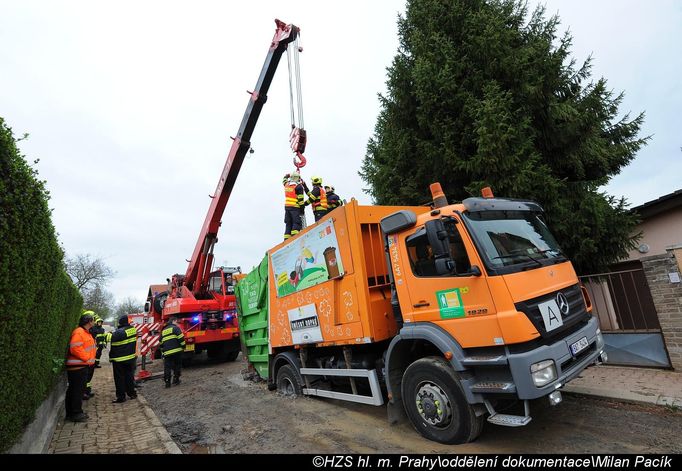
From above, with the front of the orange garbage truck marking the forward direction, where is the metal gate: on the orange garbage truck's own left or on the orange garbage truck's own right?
on the orange garbage truck's own left

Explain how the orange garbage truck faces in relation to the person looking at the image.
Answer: facing the viewer and to the right of the viewer

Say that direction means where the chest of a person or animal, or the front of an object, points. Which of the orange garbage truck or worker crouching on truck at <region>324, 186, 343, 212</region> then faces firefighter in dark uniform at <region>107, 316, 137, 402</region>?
the worker crouching on truck

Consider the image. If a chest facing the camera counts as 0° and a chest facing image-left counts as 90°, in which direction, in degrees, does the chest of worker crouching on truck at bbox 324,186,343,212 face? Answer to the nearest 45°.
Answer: approximately 90°

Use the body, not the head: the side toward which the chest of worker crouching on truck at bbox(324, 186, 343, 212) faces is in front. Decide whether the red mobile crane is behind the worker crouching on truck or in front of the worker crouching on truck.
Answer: in front

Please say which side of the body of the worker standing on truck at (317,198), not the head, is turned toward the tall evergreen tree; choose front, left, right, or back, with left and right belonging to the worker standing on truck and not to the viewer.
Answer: back

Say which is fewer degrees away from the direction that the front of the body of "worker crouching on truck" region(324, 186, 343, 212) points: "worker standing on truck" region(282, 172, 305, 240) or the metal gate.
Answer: the worker standing on truck

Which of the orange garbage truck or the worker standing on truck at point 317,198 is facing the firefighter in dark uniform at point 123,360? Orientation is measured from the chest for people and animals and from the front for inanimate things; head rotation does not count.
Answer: the worker standing on truck

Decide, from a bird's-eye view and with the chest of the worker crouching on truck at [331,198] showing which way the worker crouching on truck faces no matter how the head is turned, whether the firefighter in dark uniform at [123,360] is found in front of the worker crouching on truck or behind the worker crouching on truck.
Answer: in front

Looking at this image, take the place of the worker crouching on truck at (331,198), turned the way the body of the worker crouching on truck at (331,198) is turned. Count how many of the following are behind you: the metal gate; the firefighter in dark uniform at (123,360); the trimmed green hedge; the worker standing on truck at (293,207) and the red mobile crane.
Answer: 1
